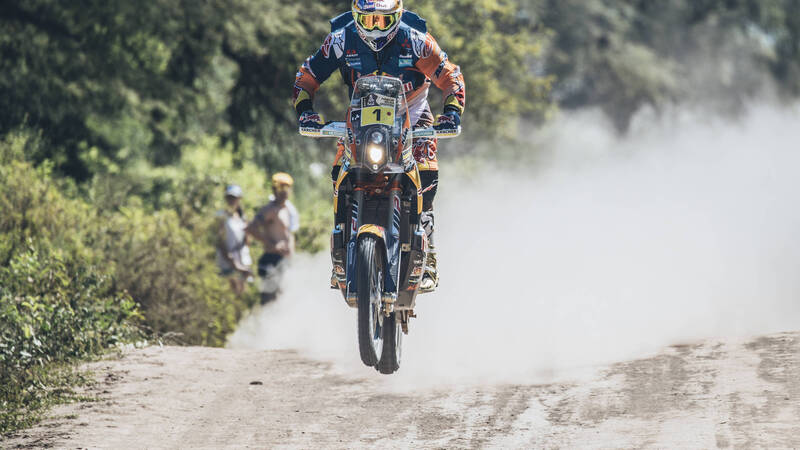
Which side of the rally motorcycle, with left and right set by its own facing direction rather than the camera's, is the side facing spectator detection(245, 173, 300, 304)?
back

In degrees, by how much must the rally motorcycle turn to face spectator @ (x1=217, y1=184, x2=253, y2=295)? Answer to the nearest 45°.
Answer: approximately 180°

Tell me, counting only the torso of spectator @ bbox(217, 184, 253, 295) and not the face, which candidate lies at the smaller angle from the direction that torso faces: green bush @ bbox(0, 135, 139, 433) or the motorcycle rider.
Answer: the motorcycle rider

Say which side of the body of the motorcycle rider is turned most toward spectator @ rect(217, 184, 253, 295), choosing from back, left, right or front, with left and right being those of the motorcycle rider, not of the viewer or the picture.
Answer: back

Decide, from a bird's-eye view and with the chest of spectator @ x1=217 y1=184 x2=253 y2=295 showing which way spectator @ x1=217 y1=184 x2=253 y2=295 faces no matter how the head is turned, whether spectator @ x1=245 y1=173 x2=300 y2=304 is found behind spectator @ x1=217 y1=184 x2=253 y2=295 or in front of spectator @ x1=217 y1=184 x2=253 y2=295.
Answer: in front

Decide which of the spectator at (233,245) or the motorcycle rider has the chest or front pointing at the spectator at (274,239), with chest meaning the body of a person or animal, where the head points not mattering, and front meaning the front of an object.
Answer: the spectator at (233,245)

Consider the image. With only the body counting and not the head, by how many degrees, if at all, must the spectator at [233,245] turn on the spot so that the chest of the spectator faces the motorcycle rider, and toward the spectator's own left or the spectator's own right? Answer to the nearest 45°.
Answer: approximately 45° to the spectator's own right

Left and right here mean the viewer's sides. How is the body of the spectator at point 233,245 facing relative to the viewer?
facing the viewer and to the right of the viewer
